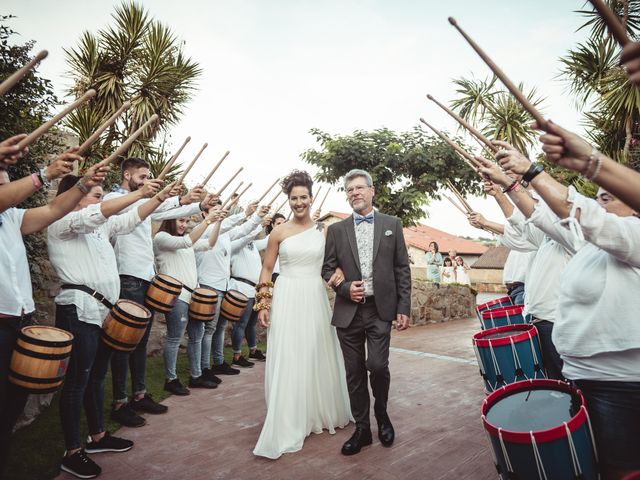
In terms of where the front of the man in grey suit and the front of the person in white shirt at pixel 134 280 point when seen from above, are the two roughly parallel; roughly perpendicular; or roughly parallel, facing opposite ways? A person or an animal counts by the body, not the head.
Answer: roughly perpendicular

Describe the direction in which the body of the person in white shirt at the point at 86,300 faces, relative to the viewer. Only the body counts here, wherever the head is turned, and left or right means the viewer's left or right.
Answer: facing the viewer and to the right of the viewer

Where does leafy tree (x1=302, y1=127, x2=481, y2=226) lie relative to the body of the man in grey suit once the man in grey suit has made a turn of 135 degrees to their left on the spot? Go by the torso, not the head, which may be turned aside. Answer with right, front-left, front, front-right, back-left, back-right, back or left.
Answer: front-left

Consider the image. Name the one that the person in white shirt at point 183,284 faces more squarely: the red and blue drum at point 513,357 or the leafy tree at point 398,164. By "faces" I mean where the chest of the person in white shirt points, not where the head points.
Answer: the red and blue drum

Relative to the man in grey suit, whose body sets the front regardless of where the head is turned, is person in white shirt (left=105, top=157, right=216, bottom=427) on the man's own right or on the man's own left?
on the man's own right

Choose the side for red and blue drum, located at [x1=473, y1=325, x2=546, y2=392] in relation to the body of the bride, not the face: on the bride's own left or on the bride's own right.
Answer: on the bride's own left

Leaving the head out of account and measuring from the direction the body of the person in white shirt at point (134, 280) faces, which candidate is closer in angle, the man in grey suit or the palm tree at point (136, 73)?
the man in grey suit

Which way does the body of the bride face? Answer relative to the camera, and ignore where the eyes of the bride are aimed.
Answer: toward the camera

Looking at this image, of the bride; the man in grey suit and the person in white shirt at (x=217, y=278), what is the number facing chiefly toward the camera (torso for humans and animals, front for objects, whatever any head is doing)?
2
